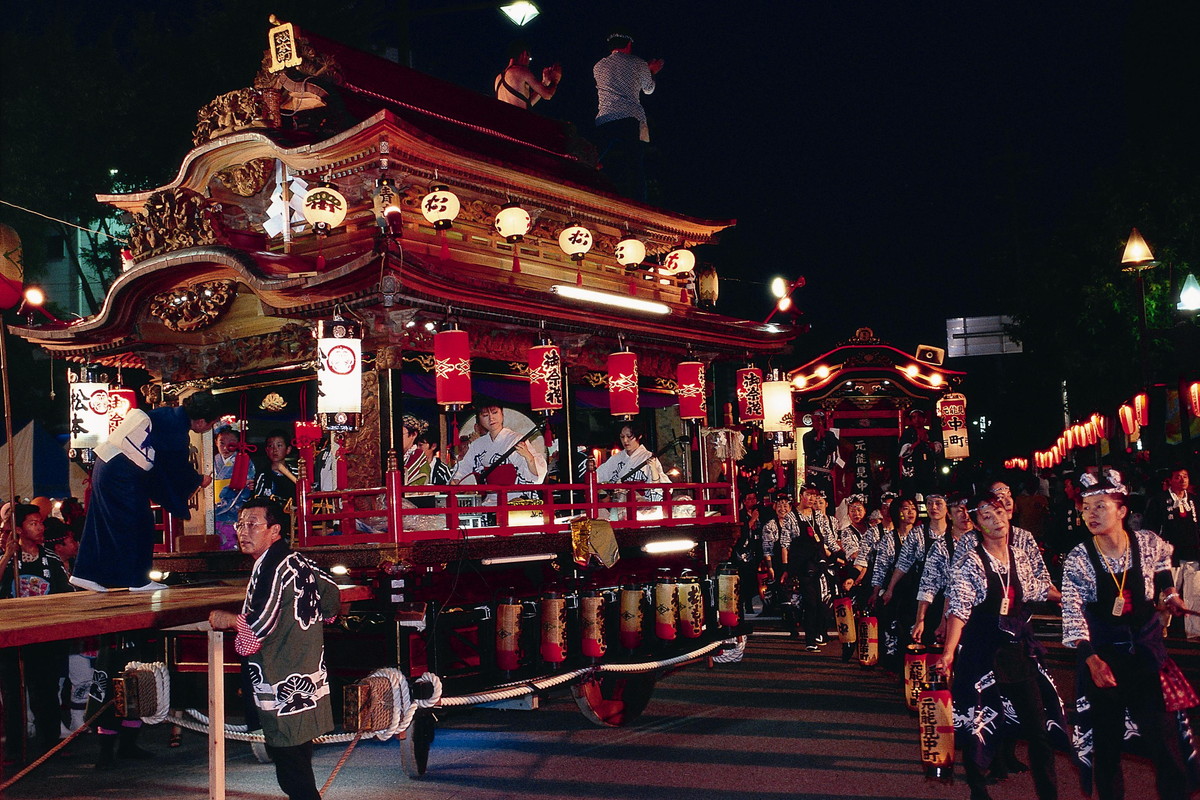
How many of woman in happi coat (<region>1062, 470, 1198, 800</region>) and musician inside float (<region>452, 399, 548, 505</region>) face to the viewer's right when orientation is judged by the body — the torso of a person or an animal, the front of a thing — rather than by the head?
0

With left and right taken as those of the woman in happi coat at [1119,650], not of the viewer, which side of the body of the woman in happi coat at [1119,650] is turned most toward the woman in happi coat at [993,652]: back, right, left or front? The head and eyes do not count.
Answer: right

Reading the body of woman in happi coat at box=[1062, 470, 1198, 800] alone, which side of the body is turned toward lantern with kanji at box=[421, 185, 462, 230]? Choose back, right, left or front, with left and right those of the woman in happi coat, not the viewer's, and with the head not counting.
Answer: right

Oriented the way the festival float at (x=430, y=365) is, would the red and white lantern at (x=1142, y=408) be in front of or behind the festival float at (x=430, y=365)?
behind

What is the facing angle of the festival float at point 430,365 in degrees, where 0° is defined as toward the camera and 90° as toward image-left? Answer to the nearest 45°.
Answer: approximately 45°

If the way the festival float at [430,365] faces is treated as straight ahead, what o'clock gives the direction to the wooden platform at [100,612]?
The wooden platform is roughly at 11 o'clock from the festival float.

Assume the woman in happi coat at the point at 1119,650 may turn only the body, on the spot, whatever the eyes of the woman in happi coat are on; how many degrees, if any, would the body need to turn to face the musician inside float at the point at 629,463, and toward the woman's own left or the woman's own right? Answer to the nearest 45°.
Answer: approximately 90° to the woman's own right

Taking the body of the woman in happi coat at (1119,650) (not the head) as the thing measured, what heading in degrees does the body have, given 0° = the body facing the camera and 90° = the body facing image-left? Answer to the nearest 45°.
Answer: approximately 45°

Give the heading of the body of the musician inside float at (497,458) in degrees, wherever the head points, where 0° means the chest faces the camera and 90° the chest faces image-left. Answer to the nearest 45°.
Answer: approximately 0°

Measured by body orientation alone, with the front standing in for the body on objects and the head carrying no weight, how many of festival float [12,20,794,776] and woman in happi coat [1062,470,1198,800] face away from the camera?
0

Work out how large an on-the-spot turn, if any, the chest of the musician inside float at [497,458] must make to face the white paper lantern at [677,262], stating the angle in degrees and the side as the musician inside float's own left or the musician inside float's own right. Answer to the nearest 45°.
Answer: approximately 135° to the musician inside float's own left

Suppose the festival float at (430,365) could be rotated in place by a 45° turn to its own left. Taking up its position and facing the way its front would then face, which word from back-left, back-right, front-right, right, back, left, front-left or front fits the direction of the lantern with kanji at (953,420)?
back-left
